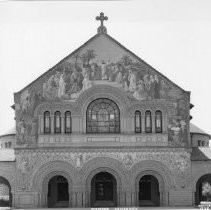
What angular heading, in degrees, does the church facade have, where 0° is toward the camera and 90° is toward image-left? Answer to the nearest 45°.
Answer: approximately 0°
